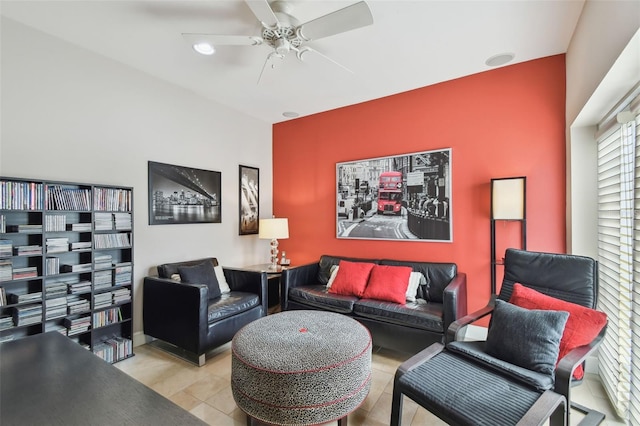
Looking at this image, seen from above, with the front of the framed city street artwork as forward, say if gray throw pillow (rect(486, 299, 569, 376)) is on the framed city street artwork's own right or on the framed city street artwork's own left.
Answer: on the framed city street artwork's own left

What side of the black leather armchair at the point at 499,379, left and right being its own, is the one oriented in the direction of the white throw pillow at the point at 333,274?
right

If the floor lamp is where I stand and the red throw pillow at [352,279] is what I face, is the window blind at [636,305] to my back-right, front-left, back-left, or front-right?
back-left

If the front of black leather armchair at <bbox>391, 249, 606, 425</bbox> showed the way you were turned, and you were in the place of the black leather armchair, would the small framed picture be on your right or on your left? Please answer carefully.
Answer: on your right

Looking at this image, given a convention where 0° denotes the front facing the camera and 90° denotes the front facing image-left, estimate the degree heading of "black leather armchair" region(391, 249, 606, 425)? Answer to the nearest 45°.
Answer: approximately 45°

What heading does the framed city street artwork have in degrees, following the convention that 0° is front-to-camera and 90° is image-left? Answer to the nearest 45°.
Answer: approximately 45°

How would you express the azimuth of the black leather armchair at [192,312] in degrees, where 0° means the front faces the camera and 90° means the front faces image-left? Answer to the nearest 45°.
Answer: approximately 315°

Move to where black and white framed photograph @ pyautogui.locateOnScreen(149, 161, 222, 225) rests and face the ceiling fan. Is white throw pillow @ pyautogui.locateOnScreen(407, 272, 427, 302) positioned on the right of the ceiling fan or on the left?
left

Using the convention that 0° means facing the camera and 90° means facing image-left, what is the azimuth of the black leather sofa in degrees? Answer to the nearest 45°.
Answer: approximately 45°

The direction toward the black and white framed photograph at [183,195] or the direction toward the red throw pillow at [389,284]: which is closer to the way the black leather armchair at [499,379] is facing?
the black and white framed photograph
